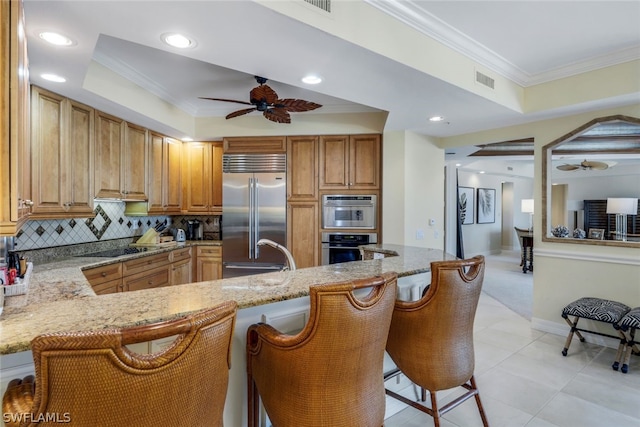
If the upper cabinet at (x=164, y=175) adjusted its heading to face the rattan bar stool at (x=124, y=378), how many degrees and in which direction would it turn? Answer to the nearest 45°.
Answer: approximately 45° to its right

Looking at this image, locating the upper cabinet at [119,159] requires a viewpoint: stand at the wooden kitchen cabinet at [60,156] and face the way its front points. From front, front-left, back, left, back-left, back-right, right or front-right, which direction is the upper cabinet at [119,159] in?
left

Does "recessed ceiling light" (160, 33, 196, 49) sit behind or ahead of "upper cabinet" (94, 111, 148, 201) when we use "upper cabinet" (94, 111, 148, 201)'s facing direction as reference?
ahead

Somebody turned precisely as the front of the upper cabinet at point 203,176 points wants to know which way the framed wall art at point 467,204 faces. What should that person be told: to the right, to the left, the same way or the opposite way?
the same way

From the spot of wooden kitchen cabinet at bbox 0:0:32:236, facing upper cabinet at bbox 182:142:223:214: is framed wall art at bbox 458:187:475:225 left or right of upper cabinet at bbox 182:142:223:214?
right

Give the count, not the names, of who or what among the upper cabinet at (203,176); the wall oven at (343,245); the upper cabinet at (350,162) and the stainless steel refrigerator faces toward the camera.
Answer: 4

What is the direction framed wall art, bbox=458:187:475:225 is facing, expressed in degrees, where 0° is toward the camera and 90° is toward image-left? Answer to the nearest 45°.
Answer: approximately 315°

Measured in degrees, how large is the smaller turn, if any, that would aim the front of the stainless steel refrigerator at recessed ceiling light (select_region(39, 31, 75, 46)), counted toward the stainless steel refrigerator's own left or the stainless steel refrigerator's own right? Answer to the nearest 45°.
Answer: approximately 45° to the stainless steel refrigerator's own right

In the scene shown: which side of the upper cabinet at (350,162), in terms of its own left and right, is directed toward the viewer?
front

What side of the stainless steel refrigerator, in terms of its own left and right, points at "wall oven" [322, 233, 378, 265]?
left

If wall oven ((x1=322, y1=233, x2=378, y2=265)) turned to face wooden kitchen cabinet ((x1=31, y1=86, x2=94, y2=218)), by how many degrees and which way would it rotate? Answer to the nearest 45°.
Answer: approximately 45° to its right

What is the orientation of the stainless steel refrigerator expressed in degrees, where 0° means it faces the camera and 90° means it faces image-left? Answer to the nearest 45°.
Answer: approximately 0°

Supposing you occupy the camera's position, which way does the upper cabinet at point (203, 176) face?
facing the viewer

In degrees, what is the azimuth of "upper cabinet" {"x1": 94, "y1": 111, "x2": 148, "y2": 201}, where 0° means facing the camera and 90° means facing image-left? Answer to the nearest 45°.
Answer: approximately 315°

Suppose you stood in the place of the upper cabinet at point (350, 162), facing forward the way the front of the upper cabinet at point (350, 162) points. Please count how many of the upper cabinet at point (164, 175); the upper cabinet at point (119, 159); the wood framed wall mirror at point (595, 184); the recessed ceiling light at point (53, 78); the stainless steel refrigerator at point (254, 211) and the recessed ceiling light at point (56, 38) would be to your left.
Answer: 1

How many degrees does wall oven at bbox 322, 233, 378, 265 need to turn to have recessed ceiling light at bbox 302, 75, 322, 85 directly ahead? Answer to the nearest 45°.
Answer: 0° — it already faces it

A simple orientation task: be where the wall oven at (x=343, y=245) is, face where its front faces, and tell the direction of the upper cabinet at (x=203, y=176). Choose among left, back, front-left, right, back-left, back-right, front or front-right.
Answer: right
